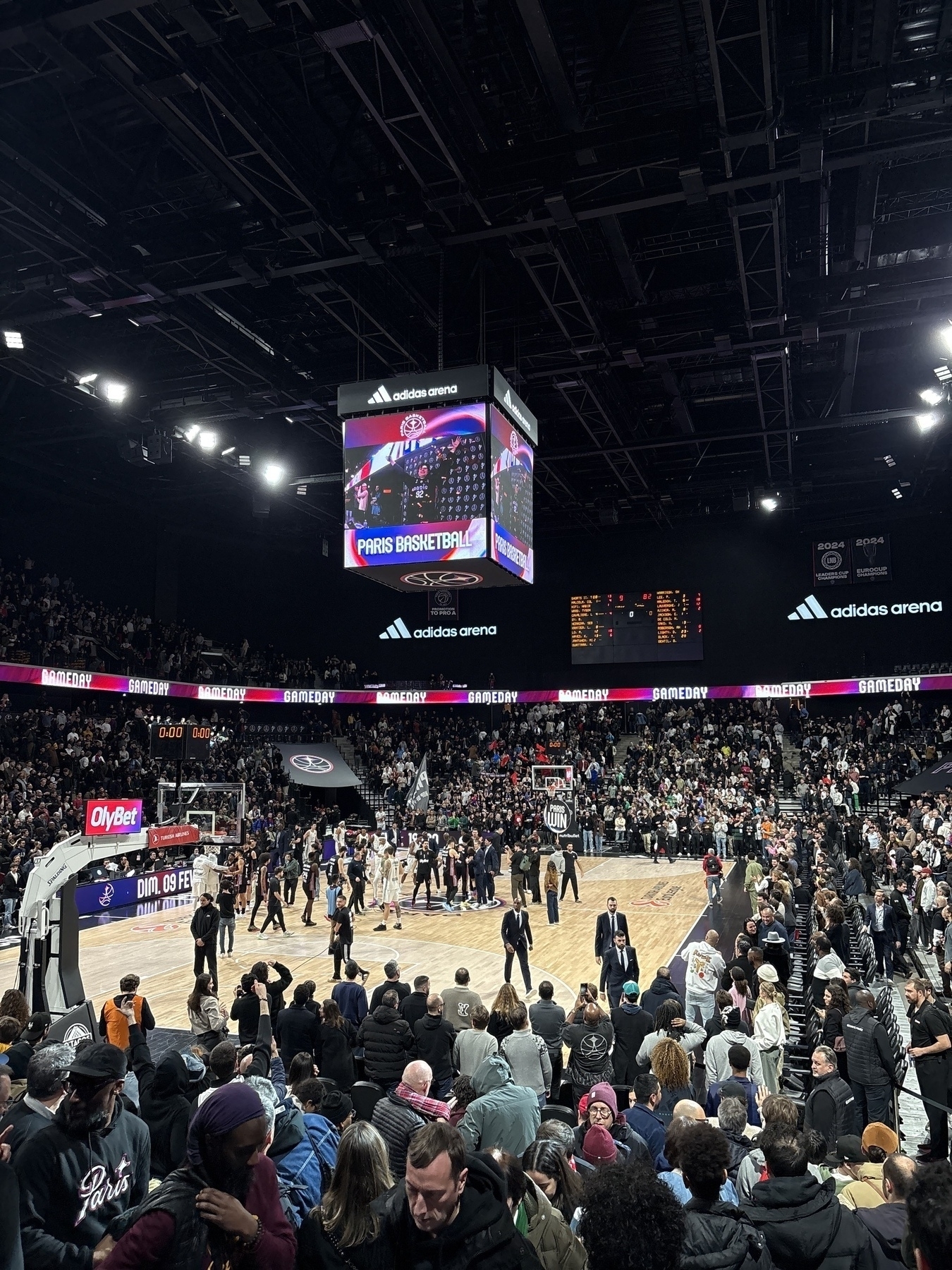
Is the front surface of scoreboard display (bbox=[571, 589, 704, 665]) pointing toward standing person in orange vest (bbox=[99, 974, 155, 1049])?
yes

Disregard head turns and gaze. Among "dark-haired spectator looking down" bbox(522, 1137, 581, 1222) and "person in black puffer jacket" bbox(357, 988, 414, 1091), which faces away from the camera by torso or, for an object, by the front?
the person in black puffer jacket

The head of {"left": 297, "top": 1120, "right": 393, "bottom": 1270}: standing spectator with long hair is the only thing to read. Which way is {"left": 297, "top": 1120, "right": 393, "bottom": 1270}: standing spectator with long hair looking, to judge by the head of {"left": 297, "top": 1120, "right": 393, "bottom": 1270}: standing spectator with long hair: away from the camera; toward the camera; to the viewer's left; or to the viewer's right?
away from the camera

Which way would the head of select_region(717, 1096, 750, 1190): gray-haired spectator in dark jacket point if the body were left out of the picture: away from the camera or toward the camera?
away from the camera

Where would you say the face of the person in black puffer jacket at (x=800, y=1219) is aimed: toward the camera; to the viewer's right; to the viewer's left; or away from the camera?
away from the camera

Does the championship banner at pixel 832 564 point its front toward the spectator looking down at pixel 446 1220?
yes

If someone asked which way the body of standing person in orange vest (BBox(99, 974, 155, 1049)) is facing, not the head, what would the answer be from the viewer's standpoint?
away from the camera

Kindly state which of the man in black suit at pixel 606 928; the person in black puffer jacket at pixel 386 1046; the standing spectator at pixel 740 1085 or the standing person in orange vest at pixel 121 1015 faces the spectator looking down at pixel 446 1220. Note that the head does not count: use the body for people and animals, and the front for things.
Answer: the man in black suit

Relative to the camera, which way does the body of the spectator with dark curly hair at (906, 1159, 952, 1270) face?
away from the camera

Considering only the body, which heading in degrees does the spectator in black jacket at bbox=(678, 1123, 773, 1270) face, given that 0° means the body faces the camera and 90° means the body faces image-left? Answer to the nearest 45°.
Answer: approximately 180°

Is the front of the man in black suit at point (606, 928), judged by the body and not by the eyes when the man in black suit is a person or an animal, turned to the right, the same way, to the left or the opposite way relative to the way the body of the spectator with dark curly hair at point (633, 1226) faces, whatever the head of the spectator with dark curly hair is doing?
the opposite way
